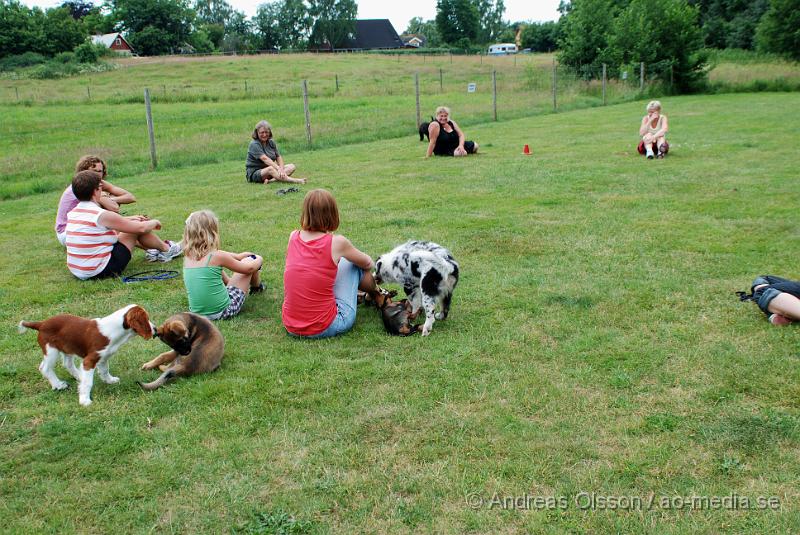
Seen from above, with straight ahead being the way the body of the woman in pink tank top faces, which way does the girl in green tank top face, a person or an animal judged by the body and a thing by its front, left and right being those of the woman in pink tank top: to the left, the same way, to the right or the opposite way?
the same way

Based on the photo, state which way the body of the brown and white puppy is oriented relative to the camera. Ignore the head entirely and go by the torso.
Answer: to the viewer's right

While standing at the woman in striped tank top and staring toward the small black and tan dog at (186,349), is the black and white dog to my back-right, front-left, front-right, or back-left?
front-left

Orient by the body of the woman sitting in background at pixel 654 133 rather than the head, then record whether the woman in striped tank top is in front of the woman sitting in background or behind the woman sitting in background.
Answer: in front

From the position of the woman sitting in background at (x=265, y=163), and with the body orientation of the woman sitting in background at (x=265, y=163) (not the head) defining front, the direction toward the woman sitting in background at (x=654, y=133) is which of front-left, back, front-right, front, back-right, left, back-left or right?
front-left

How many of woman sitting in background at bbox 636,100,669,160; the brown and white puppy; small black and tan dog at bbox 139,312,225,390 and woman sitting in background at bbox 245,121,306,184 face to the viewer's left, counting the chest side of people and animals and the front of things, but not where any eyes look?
1

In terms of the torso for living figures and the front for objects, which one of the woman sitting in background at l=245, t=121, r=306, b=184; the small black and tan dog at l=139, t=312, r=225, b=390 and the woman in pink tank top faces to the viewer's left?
the small black and tan dog

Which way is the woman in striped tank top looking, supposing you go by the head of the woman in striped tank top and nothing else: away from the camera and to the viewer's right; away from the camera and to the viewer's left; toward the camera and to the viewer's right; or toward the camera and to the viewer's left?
away from the camera and to the viewer's right

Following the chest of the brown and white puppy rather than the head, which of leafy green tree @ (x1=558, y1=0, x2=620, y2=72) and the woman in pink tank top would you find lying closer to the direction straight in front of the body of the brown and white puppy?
the woman in pink tank top

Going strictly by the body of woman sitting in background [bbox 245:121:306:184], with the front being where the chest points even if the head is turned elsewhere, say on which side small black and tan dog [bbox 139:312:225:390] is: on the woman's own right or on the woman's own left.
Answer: on the woman's own right

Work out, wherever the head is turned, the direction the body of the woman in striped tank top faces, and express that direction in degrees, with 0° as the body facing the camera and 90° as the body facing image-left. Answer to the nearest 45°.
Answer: approximately 225°

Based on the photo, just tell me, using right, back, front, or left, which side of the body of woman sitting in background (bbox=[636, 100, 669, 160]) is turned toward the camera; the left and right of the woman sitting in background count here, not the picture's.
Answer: front

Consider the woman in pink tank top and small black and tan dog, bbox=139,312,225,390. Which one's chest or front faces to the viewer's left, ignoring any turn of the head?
the small black and tan dog

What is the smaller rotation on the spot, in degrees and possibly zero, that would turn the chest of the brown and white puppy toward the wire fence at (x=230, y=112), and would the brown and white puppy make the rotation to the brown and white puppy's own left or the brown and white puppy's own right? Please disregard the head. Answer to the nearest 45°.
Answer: approximately 90° to the brown and white puppy's own left
